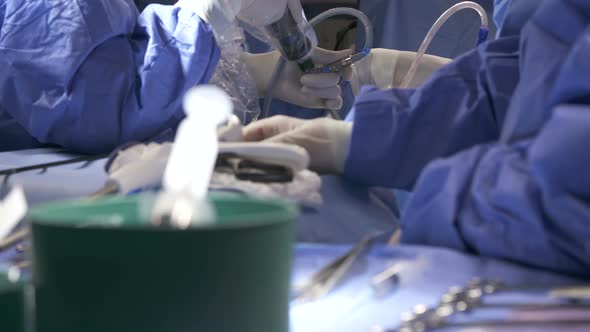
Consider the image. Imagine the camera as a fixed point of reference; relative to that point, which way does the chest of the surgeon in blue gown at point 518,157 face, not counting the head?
to the viewer's left
